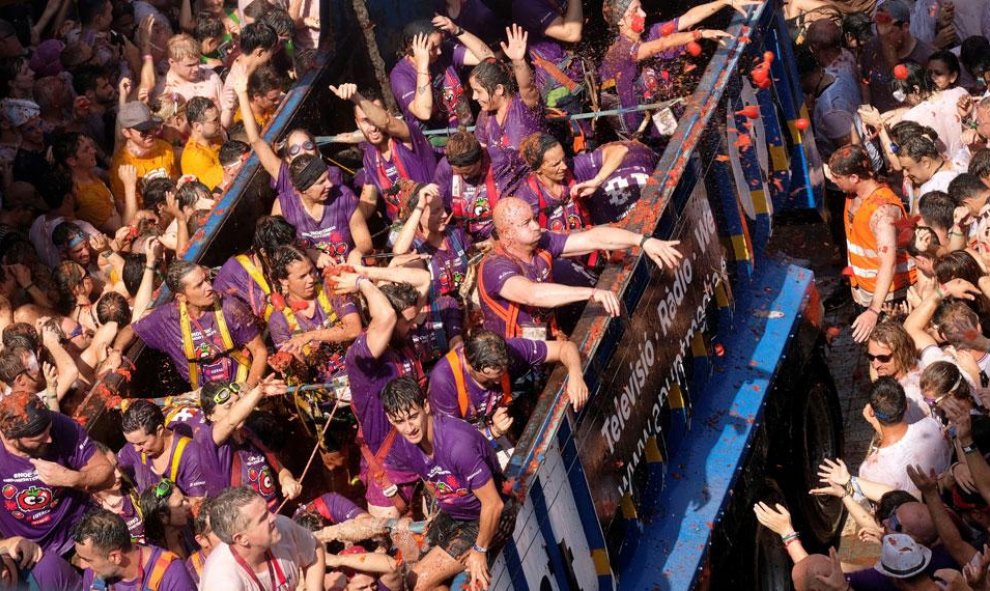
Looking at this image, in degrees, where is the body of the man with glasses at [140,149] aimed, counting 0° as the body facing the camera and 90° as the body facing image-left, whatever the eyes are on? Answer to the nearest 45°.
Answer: approximately 315°

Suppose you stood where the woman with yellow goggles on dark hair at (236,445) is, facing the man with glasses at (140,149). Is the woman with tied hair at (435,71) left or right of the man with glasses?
right

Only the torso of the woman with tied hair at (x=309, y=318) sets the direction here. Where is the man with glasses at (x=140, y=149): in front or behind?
behind

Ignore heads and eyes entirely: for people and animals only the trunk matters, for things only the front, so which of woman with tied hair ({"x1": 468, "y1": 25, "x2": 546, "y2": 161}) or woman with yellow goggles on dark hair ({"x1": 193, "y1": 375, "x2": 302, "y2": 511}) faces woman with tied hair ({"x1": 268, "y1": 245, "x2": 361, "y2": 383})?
woman with tied hair ({"x1": 468, "y1": 25, "x2": 546, "y2": 161})

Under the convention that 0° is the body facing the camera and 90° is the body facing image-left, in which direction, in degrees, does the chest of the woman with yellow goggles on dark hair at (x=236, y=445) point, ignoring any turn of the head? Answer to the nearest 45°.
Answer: approximately 315°

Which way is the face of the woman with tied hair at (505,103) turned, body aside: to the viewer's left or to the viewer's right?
to the viewer's left
